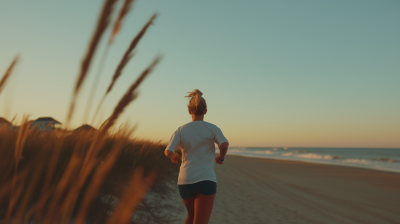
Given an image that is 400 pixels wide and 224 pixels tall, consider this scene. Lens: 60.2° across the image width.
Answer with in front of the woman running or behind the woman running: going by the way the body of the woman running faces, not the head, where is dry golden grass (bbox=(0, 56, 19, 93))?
behind

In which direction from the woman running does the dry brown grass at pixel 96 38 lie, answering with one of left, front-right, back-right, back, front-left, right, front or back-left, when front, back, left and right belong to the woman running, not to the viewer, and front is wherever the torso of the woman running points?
back

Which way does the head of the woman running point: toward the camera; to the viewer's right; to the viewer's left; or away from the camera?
away from the camera

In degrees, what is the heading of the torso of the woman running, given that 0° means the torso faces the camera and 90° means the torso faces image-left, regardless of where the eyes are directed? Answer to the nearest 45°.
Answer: approximately 180°

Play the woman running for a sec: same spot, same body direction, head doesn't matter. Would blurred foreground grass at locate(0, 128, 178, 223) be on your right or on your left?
on your left
